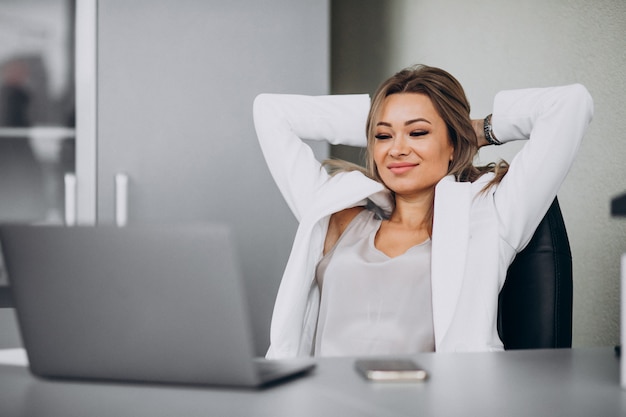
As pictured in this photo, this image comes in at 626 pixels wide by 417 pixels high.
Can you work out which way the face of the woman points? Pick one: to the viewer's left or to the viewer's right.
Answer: to the viewer's left

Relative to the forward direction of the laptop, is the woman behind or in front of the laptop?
in front

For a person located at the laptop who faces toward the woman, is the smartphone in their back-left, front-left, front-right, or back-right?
front-right

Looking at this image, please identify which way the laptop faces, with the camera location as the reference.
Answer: facing away from the viewer and to the right of the viewer
